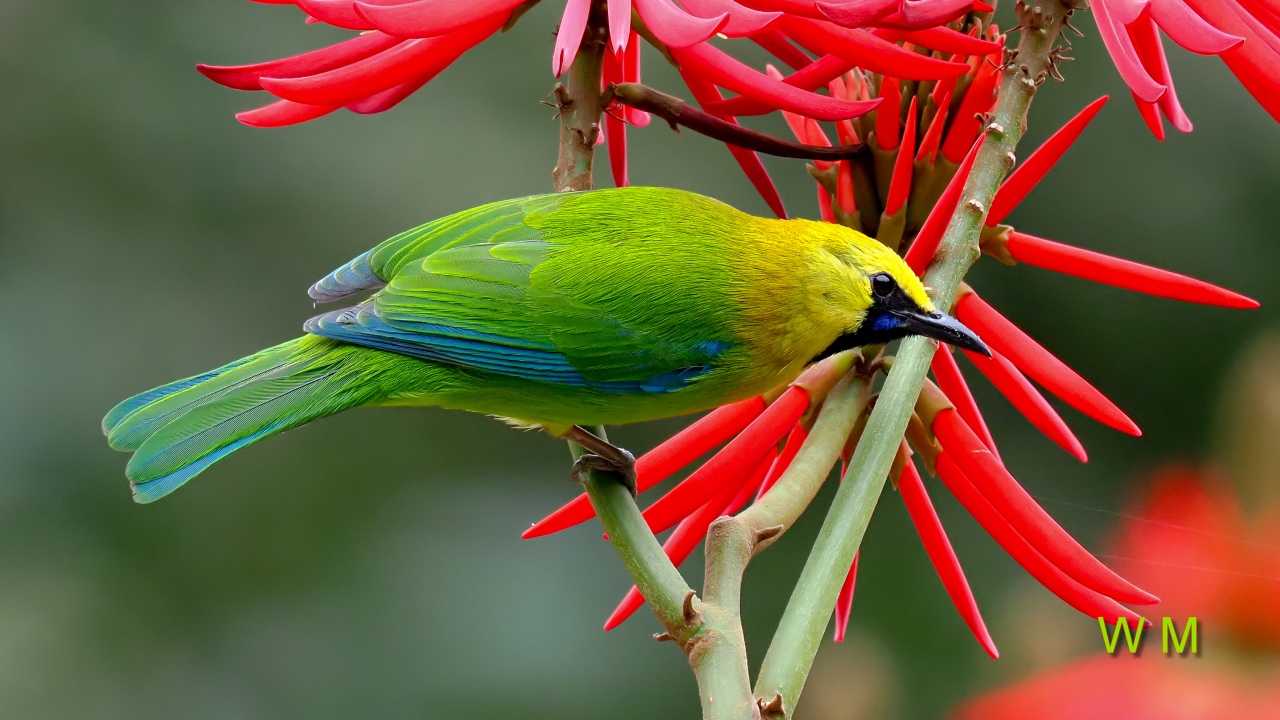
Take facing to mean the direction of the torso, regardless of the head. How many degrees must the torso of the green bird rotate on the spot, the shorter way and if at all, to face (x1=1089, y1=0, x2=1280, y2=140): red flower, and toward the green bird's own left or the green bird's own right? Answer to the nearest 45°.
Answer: approximately 45° to the green bird's own right

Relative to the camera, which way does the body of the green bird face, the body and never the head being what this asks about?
to the viewer's right
